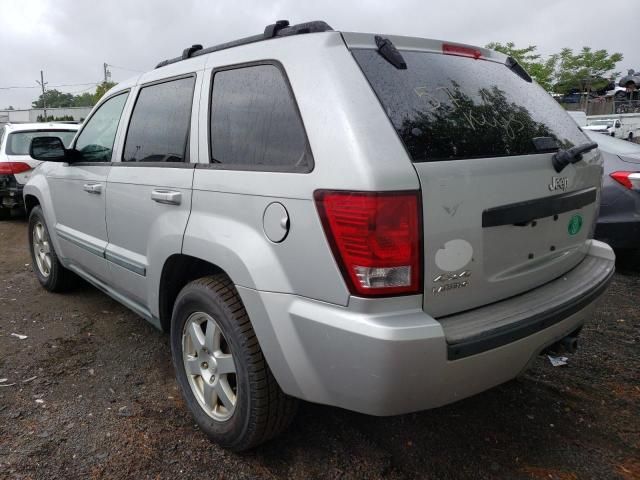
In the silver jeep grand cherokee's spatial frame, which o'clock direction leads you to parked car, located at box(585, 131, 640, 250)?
The parked car is roughly at 3 o'clock from the silver jeep grand cherokee.

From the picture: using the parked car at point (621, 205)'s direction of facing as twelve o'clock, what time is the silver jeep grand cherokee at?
The silver jeep grand cherokee is roughly at 8 o'clock from the parked car.

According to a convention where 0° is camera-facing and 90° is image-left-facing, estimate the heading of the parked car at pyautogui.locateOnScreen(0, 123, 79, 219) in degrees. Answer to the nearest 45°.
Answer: approximately 180°

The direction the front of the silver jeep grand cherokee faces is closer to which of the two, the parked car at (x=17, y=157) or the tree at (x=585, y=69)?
the parked car

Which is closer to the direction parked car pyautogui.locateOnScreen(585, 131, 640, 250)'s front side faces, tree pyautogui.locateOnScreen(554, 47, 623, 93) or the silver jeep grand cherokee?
the tree

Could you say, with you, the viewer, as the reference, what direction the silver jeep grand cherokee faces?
facing away from the viewer and to the left of the viewer

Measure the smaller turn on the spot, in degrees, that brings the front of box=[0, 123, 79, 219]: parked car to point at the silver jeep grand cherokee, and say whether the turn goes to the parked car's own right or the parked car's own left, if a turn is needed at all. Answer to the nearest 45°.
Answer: approximately 180°

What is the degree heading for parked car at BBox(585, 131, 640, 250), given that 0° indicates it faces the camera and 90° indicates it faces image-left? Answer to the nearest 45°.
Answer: approximately 135°

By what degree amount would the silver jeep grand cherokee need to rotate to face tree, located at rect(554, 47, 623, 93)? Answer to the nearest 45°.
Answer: approximately 90° to its right
